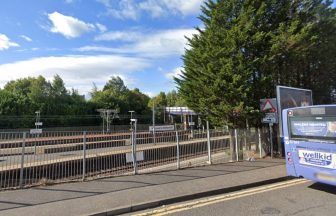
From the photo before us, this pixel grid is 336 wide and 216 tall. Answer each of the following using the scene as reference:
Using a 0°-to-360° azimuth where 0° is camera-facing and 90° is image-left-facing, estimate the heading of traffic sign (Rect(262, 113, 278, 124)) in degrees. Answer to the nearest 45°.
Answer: approximately 0°

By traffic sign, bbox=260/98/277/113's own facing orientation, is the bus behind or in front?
in front

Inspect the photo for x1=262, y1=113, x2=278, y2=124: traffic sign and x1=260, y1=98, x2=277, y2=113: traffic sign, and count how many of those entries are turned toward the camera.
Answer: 2

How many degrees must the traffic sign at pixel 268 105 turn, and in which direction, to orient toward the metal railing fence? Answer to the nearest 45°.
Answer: approximately 45° to its right

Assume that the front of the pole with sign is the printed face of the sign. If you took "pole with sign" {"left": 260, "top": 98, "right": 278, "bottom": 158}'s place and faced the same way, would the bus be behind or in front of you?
in front

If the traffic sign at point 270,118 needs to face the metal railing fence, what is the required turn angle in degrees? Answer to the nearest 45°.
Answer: approximately 45° to its right
